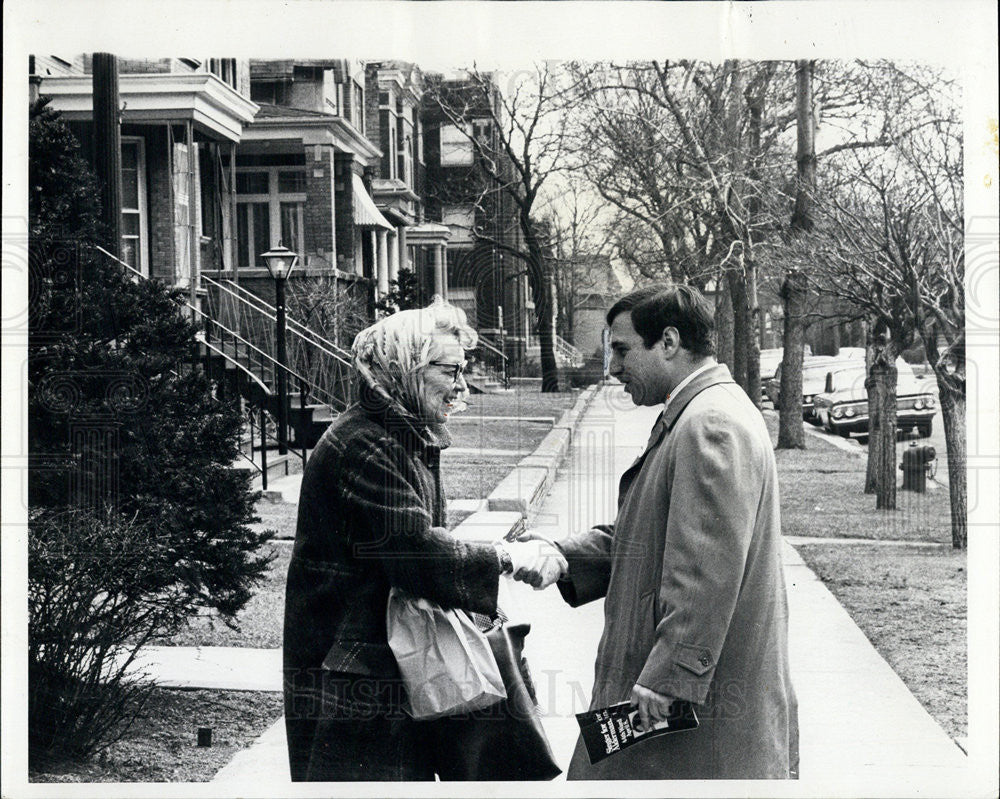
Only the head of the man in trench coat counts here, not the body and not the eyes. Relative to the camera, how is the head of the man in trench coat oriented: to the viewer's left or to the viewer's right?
to the viewer's left

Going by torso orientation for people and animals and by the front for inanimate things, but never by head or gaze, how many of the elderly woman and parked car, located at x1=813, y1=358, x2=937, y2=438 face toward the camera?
1

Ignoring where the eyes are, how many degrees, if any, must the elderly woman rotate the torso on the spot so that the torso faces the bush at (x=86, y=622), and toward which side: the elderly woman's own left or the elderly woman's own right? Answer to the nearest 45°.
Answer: approximately 135° to the elderly woman's own left

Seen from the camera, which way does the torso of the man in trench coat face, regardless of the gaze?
to the viewer's left

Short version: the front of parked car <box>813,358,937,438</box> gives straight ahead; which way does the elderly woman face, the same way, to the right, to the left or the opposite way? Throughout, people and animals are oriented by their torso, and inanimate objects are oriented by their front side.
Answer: to the left

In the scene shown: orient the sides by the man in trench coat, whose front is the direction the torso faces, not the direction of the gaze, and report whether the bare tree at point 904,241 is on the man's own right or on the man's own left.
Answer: on the man's own right

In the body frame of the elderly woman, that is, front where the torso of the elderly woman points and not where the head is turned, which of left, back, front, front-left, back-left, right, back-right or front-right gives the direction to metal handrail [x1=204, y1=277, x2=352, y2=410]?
left

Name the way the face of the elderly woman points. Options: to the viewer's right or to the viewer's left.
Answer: to the viewer's right

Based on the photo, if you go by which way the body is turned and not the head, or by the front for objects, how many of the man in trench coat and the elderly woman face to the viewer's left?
1

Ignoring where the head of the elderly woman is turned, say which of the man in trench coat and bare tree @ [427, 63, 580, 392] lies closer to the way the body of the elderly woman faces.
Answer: the man in trench coat

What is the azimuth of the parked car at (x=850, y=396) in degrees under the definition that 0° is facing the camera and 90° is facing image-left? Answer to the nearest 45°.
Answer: approximately 0°

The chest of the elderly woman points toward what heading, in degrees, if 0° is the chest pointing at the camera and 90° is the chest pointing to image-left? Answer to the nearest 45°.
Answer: approximately 270°
